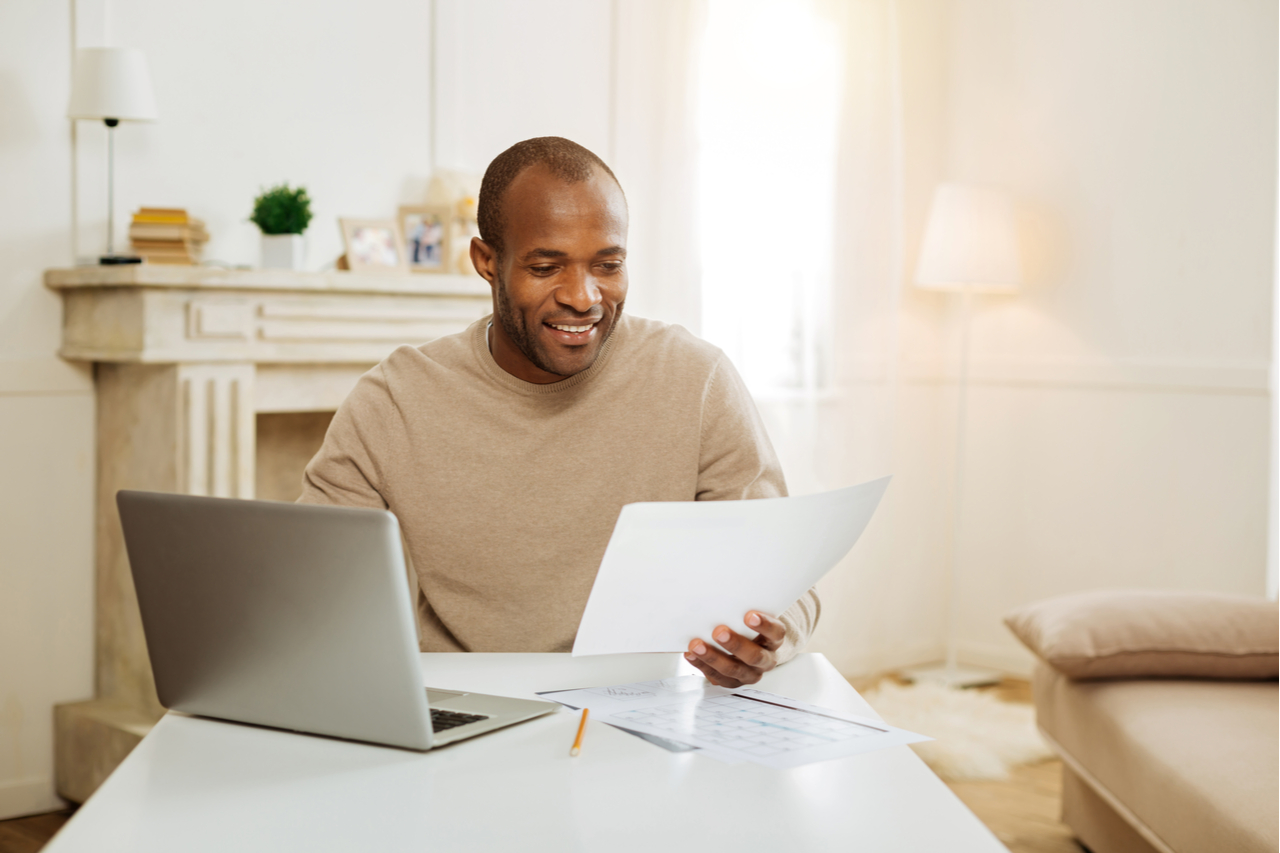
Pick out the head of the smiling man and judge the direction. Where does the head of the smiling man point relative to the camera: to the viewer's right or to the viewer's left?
to the viewer's right

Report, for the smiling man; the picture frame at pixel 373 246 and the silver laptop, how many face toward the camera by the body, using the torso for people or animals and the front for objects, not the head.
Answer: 2

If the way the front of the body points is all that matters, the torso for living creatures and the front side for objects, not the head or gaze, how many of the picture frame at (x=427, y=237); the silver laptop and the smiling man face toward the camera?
2

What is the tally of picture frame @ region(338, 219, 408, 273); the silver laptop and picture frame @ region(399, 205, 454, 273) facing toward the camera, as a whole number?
2

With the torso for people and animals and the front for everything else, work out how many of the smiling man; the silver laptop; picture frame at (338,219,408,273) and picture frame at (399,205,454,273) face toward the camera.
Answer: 3

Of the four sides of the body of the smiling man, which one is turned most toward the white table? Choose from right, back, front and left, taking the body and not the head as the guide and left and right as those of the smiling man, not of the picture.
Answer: front

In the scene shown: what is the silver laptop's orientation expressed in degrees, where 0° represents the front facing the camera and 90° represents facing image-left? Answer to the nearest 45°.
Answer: approximately 225°

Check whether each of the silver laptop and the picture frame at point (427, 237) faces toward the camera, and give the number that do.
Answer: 1

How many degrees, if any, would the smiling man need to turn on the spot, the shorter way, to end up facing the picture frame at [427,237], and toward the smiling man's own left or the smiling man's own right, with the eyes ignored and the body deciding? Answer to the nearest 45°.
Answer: approximately 180°

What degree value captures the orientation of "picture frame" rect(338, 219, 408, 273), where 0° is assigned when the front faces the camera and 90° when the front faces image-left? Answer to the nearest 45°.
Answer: approximately 0°

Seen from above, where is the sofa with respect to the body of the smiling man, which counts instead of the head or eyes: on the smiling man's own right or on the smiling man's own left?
on the smiling man's own left

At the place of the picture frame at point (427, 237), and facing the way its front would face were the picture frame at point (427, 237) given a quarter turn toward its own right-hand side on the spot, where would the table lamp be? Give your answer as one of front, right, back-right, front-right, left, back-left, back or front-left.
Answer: front-left

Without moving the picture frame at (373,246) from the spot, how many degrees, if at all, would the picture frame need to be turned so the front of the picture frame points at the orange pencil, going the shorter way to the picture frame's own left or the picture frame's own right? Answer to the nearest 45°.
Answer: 0° — it already faces it
